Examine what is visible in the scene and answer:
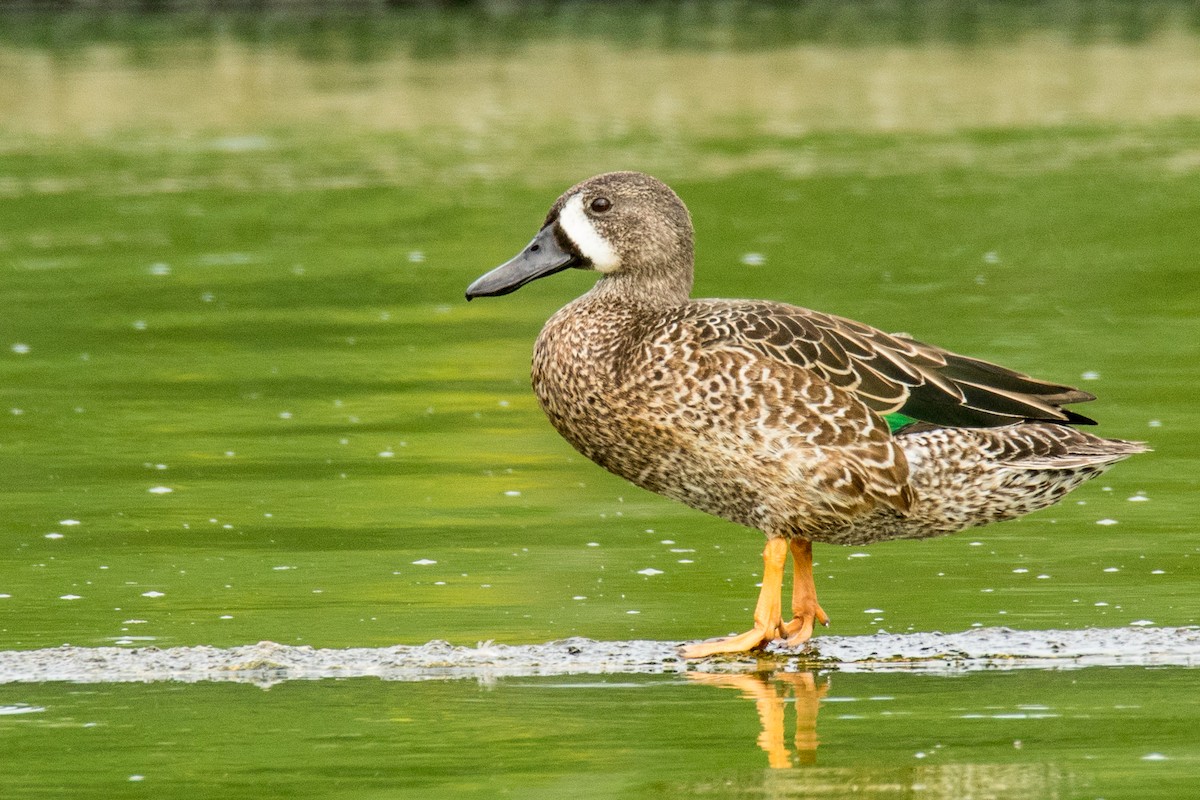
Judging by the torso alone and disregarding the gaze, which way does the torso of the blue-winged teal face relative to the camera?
to the viewer's left
